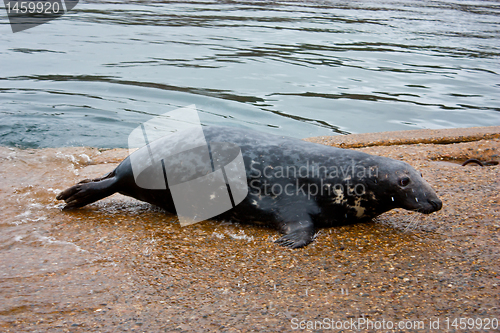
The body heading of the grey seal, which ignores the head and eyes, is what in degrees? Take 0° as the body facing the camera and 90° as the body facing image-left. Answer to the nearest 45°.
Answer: approximately 270°
